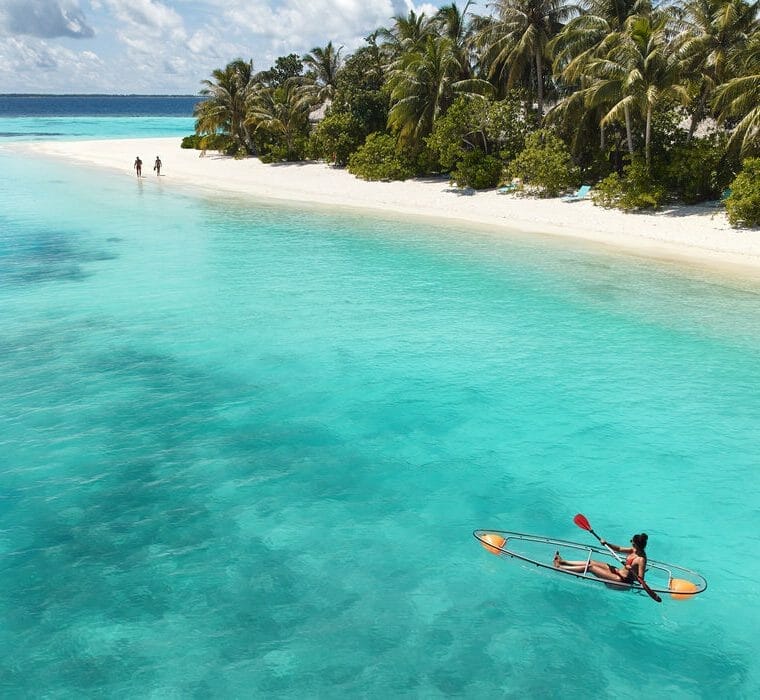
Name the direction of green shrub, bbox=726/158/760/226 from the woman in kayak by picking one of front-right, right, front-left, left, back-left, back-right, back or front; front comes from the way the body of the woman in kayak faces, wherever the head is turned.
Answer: right

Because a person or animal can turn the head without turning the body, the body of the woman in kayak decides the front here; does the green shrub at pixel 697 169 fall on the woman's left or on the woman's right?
on the woman's right

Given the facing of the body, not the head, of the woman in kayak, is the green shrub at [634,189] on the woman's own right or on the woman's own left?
on the woman's own right

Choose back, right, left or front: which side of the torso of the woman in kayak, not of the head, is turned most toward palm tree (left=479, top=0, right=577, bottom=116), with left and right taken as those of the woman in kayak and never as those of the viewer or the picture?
right

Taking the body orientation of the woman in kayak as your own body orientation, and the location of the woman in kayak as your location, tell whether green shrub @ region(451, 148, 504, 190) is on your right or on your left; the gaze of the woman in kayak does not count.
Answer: on your right

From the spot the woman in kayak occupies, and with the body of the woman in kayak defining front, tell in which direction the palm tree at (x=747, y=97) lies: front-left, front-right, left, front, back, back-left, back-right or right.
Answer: right

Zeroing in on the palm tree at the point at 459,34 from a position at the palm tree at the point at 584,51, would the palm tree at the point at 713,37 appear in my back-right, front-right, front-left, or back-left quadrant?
back-right

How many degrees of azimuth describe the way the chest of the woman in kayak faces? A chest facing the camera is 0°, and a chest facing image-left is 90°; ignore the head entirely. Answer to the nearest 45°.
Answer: approximately 90°

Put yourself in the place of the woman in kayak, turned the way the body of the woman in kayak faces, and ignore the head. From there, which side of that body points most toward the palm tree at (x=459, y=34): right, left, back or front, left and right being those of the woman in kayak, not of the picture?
right

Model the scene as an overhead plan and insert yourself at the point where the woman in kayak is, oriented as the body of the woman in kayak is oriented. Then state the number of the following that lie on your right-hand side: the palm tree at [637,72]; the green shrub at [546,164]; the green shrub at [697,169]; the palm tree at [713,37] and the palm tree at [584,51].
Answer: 5

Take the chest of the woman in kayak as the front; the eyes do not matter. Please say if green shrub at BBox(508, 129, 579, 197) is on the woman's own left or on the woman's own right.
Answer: on the woman's own right
